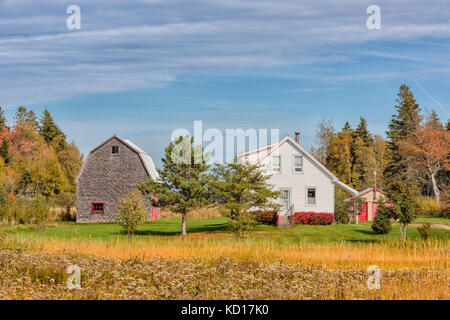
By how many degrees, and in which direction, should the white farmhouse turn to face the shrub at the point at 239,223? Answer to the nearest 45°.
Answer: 0° — it already faces it

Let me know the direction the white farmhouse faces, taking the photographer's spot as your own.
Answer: facing the viewer

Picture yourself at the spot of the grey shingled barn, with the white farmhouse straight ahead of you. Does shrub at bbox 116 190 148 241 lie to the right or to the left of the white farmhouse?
right

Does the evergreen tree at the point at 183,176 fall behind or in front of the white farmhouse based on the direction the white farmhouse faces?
in front

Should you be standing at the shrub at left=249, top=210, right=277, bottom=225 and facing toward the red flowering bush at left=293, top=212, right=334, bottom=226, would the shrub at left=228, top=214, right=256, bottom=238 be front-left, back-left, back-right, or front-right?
back-right

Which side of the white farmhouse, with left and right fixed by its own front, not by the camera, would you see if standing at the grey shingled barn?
right

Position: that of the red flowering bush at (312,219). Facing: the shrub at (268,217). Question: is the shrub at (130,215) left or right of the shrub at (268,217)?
left

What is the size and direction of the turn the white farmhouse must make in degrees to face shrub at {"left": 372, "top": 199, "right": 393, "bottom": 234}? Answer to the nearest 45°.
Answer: approximately 45° to its left
